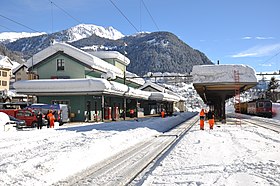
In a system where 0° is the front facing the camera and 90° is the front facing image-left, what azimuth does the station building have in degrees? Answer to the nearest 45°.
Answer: approximately 315°

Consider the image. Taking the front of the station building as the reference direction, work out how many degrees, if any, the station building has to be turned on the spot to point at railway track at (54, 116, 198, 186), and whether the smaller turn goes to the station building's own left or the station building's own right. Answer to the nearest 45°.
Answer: approximately 45° to the station building's own right
